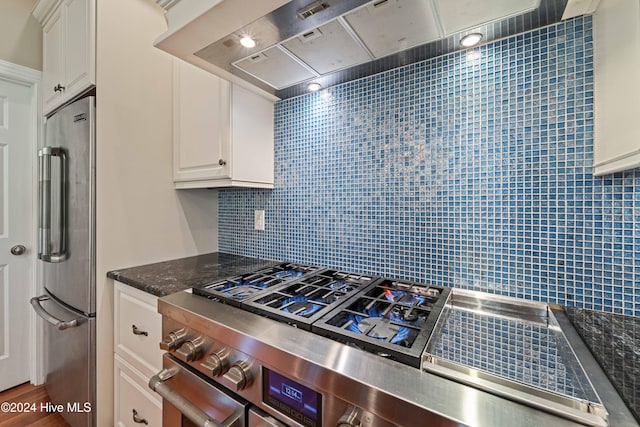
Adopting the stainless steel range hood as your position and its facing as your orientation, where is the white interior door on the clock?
The white interior door is roughly at 2 o'clock from the stainless steel range hood.

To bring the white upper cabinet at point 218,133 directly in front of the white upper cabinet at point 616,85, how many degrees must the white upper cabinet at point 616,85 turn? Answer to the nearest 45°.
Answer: approximately 45° to its right

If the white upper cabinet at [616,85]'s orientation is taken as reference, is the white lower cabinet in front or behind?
in front

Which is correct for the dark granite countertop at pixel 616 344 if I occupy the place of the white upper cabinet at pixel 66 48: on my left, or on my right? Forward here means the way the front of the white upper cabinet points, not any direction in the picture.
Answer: on my left

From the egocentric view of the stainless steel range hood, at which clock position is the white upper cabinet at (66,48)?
The white upper cabinet is roughly at 2 o'clock from the stainless steel range hood.

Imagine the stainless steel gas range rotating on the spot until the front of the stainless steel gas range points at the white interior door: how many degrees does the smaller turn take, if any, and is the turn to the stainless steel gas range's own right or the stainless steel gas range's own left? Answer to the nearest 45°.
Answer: approximately 45° to the stainless steel gas range's own right

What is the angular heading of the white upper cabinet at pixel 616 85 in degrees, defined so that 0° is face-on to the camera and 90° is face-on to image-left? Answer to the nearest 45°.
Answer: approximately 45°

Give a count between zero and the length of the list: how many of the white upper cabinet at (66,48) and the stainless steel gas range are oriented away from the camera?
0

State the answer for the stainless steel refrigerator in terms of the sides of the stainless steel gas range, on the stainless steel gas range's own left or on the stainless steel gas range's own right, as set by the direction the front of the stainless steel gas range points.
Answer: on the stainless steel gas range's own right
